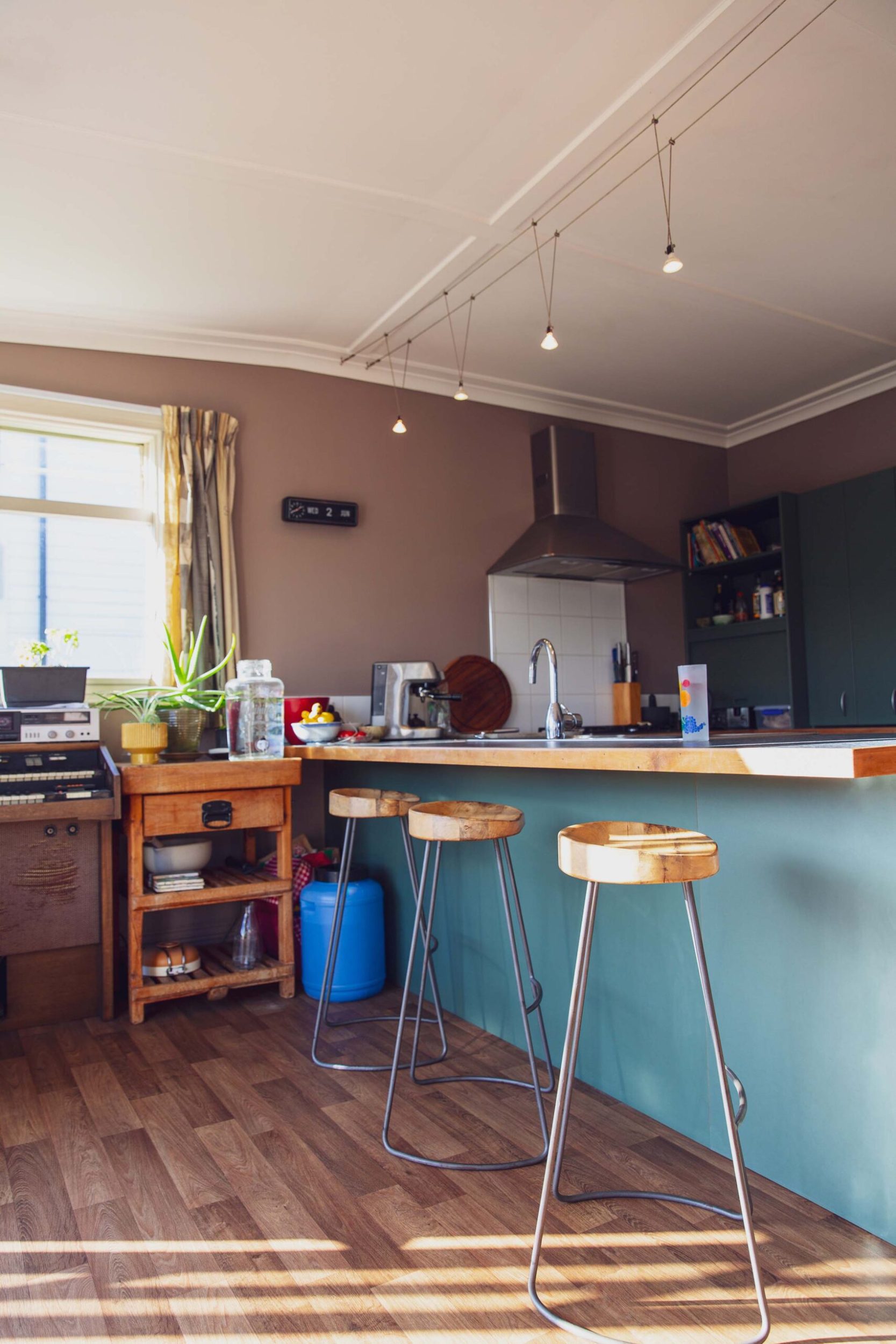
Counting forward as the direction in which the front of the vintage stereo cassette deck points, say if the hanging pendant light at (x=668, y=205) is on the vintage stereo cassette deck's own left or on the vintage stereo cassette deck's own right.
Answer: on the vintage stereo cassette deck's own left

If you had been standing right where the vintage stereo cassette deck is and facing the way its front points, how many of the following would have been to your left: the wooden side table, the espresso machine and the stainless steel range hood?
3

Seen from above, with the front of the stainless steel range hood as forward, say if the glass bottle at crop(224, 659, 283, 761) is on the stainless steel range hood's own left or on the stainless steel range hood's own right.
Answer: on the stainless steel range hood's own right

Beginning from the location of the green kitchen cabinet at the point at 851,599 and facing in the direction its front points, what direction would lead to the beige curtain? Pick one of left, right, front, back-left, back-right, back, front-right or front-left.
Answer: front

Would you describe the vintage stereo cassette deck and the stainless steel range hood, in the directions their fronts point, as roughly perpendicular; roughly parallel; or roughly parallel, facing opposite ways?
roughly parallel

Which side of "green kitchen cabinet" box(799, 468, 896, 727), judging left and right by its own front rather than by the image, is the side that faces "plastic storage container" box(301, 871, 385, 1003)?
front

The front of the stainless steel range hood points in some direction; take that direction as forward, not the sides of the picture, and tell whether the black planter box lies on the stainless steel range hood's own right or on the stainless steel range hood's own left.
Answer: on the stainless steel range hood's own right

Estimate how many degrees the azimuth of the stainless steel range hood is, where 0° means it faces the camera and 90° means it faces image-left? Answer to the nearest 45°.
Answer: approximately 315°

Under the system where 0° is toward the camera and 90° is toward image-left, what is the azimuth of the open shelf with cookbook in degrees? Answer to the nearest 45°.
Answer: approximately 45°

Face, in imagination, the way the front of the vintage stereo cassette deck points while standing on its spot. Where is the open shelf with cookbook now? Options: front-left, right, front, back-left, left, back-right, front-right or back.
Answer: left

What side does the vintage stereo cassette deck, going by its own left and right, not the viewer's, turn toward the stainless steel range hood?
left

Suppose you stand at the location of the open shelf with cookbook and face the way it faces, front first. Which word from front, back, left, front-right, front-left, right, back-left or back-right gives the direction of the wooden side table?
front

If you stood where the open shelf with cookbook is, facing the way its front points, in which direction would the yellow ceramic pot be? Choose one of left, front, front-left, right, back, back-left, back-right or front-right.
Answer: front

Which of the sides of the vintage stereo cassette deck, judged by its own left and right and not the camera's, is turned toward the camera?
front

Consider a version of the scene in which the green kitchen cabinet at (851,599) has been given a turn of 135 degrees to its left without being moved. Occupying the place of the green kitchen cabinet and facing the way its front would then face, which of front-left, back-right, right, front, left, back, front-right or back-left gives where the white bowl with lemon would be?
back-right
